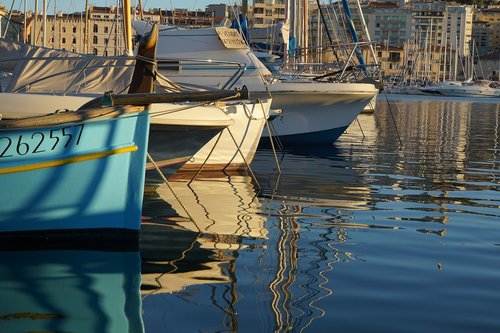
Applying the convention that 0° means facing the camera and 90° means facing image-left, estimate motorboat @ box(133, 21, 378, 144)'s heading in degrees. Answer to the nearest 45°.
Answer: approximately 270°

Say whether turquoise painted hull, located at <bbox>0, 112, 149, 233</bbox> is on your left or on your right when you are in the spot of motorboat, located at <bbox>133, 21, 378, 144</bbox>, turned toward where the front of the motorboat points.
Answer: on your right

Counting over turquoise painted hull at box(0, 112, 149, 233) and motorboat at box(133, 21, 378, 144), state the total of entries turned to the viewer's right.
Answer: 2

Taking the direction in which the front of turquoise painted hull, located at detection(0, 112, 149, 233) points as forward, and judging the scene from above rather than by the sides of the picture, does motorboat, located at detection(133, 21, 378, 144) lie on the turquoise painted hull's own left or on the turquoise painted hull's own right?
on the turquoise painted hull's own left

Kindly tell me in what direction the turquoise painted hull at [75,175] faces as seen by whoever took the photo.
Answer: facing to the right of the viewer
